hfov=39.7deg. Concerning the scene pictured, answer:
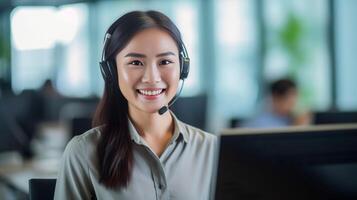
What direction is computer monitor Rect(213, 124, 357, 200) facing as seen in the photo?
away from the camera

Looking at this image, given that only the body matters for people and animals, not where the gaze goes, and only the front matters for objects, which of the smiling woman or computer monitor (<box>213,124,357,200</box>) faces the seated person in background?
the computer monitor

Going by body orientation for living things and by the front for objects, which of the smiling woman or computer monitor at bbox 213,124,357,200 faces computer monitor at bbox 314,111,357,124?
computer monitor at bbox 213,124,357,200

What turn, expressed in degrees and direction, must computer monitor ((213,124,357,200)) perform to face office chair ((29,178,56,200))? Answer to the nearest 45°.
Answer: approximately 90° to its left

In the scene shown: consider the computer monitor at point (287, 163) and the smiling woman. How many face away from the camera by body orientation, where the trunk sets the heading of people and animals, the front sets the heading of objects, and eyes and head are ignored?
1

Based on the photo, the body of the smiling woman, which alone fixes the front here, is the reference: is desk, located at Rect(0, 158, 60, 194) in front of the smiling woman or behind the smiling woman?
behind

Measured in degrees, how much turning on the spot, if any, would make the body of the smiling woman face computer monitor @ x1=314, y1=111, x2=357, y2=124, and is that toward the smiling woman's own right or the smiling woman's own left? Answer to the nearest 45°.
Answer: approximately 90° to the smiling woman's own left
